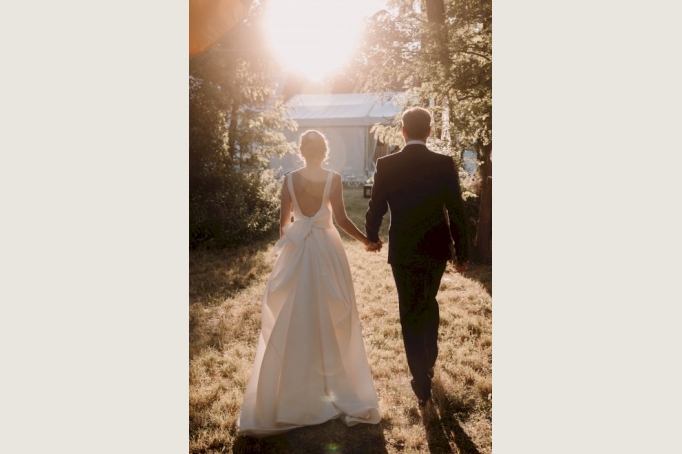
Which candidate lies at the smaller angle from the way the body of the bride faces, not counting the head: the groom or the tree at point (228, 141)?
the tree

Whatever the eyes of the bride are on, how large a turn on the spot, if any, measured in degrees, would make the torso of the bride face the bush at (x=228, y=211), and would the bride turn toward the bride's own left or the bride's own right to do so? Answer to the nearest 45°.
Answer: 0° — they already face it

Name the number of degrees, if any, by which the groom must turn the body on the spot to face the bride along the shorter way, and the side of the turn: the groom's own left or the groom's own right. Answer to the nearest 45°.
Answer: approximately 90° to the groom's own left

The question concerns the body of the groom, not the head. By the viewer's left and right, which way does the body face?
facing away from the viewer

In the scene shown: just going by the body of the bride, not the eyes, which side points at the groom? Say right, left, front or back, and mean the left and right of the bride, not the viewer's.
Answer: right

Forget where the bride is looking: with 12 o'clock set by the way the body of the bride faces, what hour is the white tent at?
The white tent is roughly at 12 o'clock from the bride.

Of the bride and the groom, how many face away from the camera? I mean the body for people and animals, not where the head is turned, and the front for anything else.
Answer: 2

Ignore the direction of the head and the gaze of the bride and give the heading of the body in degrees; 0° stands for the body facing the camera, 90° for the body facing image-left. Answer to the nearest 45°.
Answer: approximately 180°

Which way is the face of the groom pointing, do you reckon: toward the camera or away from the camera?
away from the camera
